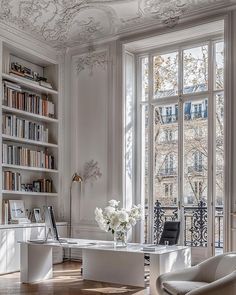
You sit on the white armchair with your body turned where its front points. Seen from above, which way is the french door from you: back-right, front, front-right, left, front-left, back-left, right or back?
back-right

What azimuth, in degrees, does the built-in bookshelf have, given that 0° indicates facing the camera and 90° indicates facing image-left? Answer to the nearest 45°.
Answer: approximately 315°

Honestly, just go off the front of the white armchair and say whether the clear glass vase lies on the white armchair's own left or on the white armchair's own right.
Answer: on the white armchair's own right

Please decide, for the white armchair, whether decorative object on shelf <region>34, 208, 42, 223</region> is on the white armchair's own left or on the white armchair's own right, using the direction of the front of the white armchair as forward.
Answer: on the white armchair's own right

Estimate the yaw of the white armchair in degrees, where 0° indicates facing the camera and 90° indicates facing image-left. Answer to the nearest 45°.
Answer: approximately 45°
